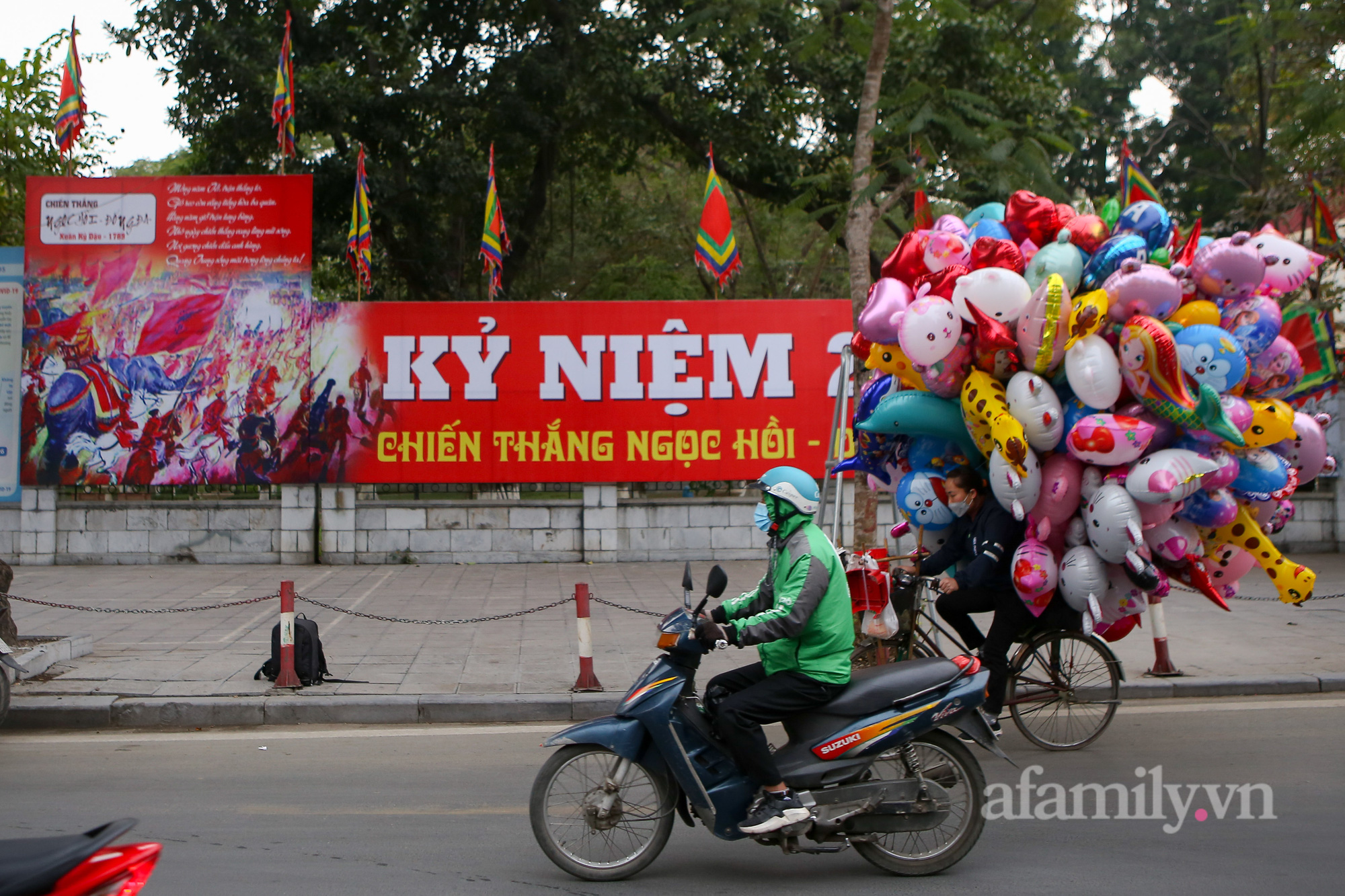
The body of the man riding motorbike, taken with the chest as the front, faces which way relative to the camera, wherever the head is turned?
to the viewer's left

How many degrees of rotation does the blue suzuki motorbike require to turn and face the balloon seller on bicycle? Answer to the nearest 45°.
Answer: approximately 135° to its right

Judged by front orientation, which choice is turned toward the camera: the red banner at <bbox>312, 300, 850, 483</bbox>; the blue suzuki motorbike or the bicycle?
the red banner

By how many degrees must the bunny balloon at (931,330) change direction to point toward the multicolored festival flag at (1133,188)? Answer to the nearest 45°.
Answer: approximately 90° to its left

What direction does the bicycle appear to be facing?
to the viewer's left

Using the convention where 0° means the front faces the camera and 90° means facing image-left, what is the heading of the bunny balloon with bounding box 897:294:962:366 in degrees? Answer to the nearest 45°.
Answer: approximately 315°

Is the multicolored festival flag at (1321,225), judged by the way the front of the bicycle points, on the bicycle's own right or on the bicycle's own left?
on the bicycle's own right

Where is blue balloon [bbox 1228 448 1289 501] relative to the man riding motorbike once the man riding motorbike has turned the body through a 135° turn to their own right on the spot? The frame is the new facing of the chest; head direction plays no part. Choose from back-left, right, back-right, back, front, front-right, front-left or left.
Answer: front

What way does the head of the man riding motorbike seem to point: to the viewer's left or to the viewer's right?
to the viewer's left

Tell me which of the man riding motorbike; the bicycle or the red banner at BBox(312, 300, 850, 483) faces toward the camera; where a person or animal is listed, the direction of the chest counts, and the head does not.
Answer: the red banner

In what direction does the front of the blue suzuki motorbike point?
to the viewer's left

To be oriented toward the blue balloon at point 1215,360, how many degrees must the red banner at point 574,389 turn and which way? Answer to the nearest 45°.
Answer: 0° — it already faces it
